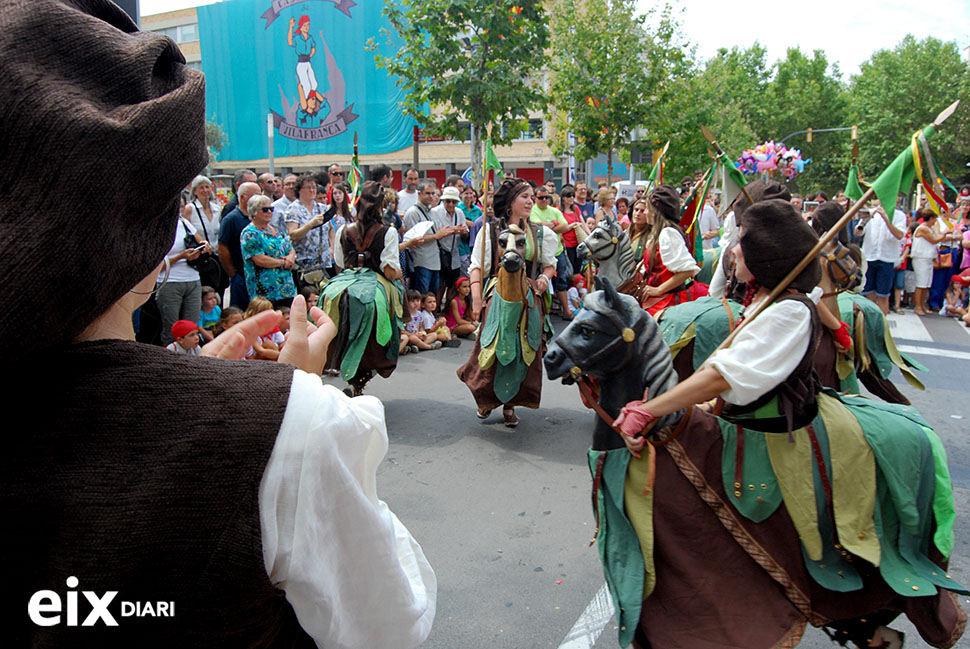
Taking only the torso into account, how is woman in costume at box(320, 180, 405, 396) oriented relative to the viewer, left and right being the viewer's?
facing away from the viewer

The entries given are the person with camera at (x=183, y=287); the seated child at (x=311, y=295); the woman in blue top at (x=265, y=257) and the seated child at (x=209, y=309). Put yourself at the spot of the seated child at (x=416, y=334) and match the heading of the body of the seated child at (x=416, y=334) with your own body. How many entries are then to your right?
4

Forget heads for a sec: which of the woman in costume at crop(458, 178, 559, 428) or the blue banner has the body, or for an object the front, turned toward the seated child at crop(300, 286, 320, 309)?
the blue banner

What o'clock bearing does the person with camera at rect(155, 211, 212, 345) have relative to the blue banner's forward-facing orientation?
The person with camera is roughly at 12 o'clock from the blue banner.

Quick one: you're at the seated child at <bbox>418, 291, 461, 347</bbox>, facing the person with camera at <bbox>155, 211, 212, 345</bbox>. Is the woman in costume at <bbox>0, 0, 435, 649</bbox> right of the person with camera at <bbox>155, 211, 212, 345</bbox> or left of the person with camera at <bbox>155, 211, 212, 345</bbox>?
left

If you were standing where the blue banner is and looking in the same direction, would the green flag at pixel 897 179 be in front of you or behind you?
in front

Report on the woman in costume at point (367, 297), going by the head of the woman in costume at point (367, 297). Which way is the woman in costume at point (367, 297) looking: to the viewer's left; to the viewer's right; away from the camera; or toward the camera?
away from the camera

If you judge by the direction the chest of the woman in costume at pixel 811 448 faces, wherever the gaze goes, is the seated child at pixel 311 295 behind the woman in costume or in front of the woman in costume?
in front
